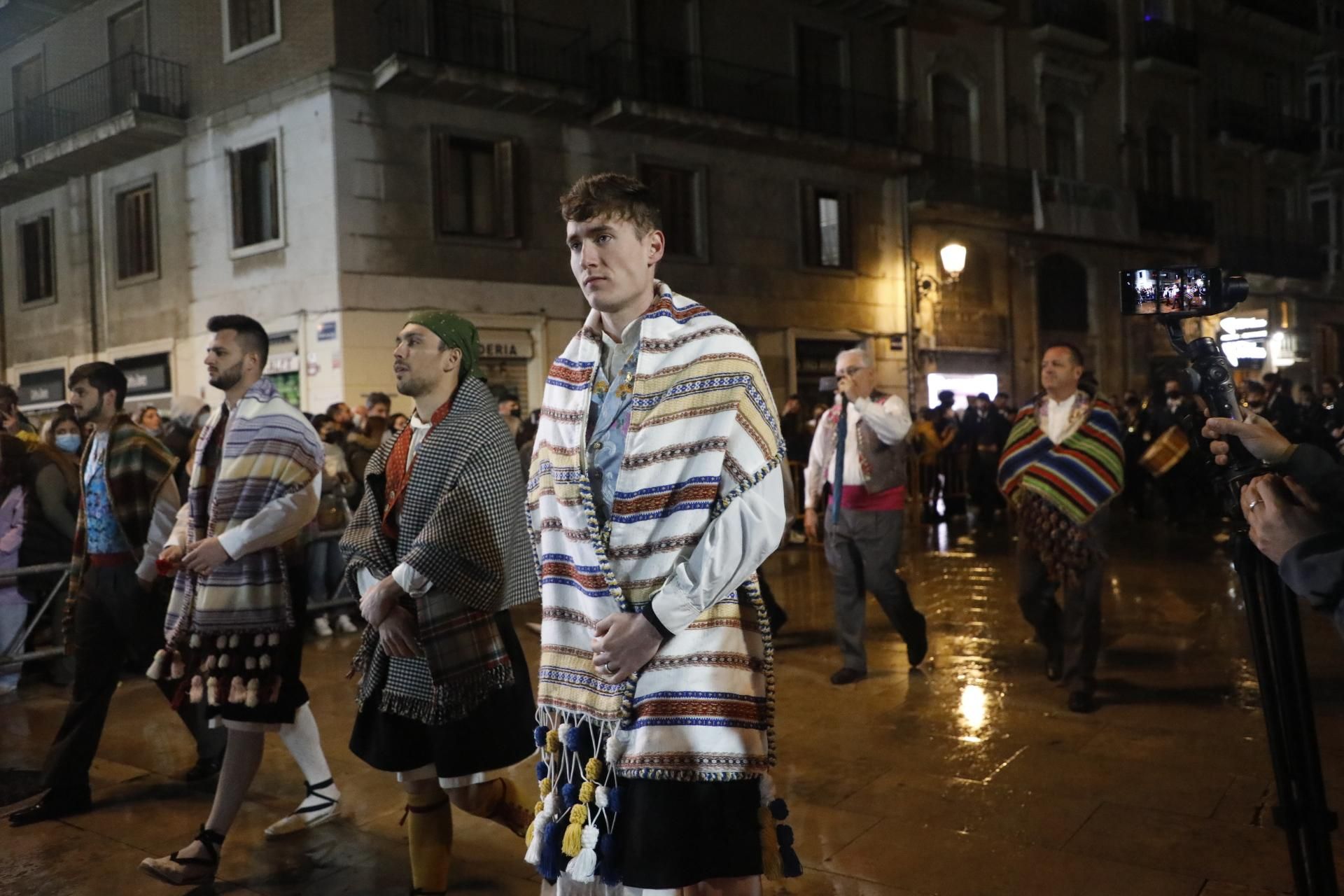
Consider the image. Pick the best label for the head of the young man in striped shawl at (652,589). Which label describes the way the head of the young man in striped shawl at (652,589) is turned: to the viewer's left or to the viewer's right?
to the viewer's left

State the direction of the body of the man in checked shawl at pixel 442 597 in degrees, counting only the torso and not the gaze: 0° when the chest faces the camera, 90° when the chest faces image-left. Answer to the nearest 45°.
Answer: approximately 45°

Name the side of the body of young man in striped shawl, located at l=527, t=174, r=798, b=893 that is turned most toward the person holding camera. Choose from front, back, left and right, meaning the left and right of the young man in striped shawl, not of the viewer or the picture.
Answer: left

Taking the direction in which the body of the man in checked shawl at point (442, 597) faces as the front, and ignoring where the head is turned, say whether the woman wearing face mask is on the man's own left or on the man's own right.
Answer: on the man's own right

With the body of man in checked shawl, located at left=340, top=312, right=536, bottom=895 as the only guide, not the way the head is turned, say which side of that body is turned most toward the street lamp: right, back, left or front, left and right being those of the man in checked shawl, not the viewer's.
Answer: back

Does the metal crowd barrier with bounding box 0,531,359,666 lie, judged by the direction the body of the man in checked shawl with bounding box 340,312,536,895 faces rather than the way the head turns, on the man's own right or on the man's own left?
on the man's own right

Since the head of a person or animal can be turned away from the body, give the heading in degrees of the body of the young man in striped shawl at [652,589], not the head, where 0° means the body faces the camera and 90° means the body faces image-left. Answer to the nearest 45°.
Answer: approximately 45°

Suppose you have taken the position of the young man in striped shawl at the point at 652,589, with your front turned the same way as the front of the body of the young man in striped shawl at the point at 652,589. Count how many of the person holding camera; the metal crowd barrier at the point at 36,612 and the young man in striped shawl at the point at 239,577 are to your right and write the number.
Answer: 2

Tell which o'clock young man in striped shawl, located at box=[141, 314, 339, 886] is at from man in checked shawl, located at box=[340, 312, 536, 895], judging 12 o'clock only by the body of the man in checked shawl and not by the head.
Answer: The young man in striped shawl is roughly at 3 o'clock from the man in checked shawl.
